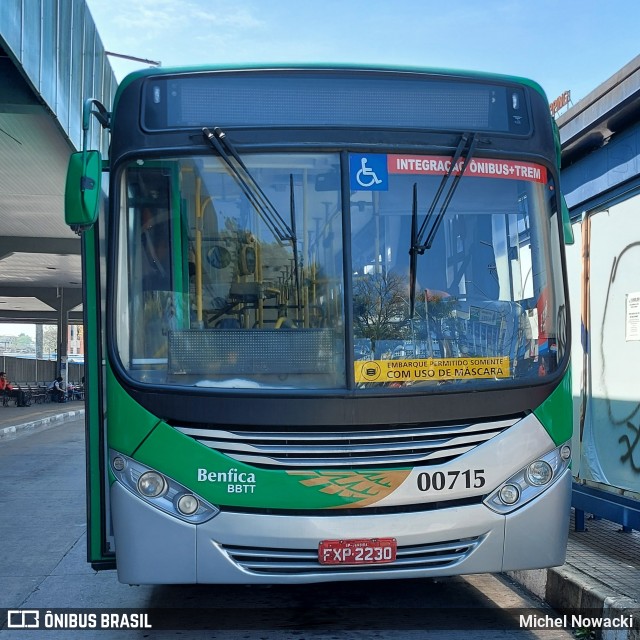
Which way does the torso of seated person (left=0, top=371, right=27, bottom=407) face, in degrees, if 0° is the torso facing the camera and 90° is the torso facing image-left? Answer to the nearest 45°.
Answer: approximately 270°

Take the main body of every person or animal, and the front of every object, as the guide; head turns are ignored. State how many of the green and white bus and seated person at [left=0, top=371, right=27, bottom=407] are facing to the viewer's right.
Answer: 1

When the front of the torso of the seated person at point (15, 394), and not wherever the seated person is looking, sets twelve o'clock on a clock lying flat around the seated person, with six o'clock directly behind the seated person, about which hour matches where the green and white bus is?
The green and white bus is roughly at 3 o'clock from the seated person.

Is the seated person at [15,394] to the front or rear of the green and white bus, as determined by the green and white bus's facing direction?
to the rear

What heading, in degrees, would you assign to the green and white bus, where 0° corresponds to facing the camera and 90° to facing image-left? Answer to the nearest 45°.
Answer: approximately 0°

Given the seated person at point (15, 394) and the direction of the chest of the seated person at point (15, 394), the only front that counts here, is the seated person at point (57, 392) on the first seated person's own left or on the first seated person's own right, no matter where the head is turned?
on the first seated person's own left

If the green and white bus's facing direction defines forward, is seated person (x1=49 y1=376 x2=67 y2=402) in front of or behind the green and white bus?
behind

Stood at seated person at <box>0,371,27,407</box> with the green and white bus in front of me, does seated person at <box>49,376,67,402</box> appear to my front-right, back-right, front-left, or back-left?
back-left
